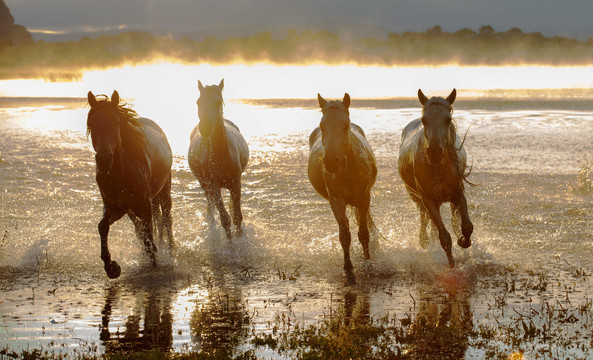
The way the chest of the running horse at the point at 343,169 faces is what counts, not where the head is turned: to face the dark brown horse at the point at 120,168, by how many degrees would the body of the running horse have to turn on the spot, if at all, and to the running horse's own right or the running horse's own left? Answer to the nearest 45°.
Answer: approximately 90° to the running horse's own right

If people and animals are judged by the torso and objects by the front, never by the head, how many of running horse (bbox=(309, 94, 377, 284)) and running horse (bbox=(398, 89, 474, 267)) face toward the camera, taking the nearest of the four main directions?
2

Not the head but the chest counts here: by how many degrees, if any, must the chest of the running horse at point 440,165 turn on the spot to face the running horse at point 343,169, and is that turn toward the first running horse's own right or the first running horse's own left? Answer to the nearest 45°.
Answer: approximately 90° to the first running horse's own right

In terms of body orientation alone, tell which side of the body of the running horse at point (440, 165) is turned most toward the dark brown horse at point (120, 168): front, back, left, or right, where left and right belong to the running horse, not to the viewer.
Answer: right

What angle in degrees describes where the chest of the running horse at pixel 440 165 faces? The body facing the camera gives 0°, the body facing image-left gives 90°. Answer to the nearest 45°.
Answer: approximately 0°

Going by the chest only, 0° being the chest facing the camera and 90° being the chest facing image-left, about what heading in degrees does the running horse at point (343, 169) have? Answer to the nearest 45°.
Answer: approximately 0°

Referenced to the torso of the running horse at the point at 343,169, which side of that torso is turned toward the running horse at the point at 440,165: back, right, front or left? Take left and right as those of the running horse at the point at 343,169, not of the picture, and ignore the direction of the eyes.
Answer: left
